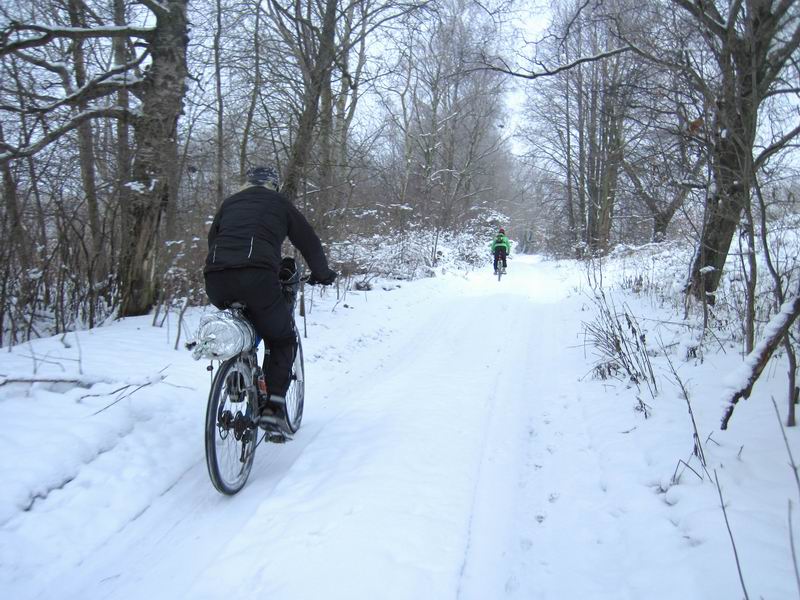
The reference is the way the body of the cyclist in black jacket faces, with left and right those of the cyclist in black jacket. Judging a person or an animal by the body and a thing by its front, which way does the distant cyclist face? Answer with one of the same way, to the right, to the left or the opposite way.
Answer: the same way

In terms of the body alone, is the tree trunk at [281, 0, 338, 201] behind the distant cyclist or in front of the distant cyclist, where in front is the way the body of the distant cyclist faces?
behind

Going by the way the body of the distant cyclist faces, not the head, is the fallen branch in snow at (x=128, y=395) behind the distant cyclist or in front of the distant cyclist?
behind

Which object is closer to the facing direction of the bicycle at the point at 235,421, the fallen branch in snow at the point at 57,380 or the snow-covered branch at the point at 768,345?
the snow-covered branch

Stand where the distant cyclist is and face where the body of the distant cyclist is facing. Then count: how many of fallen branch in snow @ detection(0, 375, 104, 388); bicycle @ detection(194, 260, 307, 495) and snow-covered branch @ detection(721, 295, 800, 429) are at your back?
3

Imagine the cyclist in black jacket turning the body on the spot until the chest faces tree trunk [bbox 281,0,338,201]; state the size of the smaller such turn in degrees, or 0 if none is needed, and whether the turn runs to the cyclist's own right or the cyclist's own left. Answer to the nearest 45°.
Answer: approximately 45° to the cyclist's own left

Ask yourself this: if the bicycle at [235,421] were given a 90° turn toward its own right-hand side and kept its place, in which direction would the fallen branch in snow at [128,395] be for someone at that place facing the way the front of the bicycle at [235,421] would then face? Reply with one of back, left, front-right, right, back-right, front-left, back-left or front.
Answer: back

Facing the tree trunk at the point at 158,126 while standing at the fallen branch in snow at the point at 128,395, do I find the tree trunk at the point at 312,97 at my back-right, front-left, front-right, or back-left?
front-right

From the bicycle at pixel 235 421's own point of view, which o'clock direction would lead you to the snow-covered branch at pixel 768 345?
The snow-covered branch is roughly at 2 o'clock from the bicycle.

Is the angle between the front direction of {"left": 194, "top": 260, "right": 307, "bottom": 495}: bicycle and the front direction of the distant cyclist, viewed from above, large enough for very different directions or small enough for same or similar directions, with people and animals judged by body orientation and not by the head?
same or similar directions

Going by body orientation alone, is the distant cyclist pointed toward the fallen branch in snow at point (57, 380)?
no

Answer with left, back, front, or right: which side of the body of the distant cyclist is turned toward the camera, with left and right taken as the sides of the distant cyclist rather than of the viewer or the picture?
back

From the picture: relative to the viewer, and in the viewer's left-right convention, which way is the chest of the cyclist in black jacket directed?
facing away from the viewer and to the right of the viewer

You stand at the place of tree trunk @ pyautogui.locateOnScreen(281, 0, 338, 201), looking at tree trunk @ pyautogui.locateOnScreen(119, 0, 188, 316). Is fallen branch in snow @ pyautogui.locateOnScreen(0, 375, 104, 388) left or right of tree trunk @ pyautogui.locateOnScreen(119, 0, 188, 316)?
left

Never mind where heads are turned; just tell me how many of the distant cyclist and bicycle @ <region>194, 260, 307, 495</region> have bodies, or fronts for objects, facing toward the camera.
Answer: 0

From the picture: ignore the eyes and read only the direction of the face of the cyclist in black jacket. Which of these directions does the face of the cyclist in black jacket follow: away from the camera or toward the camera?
away from the camera

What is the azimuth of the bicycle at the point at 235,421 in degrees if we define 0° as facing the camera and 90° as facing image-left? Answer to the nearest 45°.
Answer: approximately 225°

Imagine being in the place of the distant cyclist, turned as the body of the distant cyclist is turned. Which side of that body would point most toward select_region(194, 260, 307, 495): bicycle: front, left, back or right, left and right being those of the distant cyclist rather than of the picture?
back
